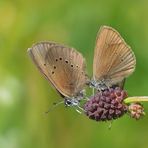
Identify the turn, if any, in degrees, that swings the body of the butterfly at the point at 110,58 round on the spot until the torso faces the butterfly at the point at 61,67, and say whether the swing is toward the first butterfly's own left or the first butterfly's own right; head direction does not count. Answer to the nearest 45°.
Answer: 0° — it already faces it

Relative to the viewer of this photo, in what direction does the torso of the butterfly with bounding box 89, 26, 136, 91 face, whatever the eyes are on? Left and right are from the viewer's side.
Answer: facing to the left of the viewer
